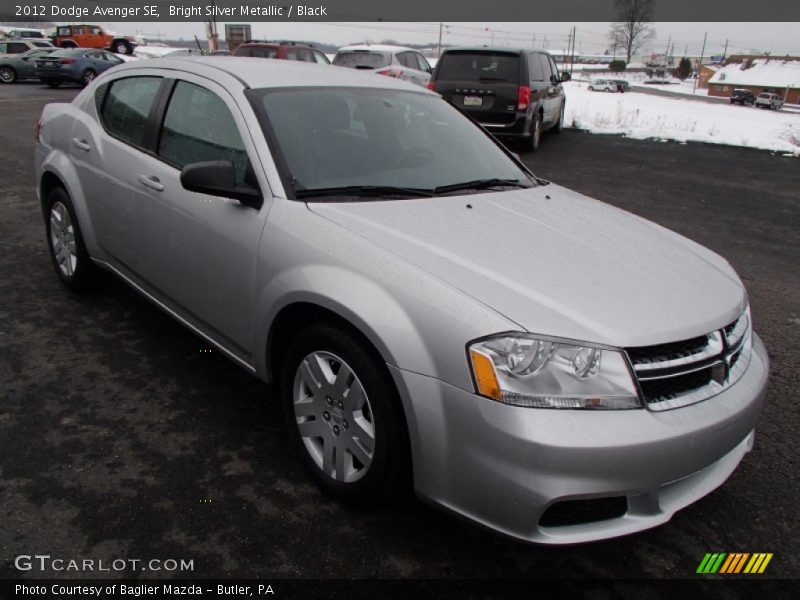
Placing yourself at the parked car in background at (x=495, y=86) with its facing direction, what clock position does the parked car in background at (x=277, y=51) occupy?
the parked car in background at (x=277, y=51) is roughly at 9 o'clock from the parked car in background at (x=495, y=86).

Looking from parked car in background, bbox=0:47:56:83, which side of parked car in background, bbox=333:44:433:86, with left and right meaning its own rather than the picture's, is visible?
left

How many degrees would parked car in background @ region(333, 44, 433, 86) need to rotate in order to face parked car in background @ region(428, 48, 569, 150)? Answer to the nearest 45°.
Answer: approximately 90° to its right

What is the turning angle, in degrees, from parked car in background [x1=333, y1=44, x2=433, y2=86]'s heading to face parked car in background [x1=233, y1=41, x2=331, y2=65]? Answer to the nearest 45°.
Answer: approximately 90° to its left

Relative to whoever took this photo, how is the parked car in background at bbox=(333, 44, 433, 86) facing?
facing away from the viewer and to the right of the viewer

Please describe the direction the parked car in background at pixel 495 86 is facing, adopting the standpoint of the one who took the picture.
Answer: facing away from the viewer and to the right of the viewer

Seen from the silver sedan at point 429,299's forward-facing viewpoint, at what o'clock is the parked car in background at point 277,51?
The parked car in background is roughly at 7 o'clock from the silver sedan.
